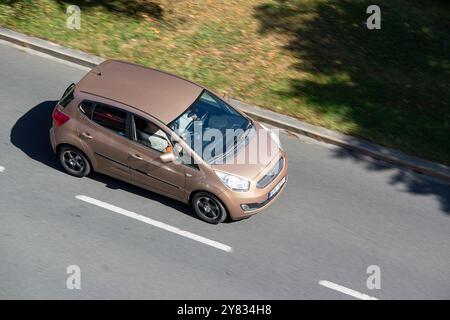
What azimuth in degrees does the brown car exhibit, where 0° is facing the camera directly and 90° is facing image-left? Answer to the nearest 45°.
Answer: approximately 315°
